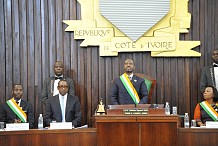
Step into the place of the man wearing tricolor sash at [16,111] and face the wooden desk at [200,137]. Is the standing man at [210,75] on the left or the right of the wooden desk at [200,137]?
left

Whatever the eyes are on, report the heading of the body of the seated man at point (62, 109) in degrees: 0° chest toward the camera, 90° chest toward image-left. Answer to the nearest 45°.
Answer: approximately 0°

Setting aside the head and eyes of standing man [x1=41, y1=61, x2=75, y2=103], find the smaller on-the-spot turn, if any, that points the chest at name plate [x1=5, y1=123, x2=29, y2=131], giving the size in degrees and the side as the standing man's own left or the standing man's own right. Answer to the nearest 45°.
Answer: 0° — they already face it

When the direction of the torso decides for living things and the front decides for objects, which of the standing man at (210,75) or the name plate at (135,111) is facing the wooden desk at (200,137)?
the standing man

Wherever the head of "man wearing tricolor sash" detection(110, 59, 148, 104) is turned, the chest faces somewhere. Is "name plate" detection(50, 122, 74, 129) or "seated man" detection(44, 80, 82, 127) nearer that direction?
the name plate

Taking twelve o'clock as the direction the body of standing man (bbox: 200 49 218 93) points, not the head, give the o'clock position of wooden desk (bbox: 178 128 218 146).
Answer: The wooden desk is roughly at 12 o'clock from the standing man.

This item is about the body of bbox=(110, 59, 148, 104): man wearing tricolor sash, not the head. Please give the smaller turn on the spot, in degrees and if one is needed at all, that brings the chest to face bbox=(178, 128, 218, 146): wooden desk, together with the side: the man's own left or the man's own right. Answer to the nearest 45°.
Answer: approximately 45° to the man's own left

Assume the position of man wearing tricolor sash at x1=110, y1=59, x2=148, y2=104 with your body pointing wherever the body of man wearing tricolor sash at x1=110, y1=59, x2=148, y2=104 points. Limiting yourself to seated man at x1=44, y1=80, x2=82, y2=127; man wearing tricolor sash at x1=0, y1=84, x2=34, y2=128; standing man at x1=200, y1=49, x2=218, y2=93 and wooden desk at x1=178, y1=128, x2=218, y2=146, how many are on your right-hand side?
2
